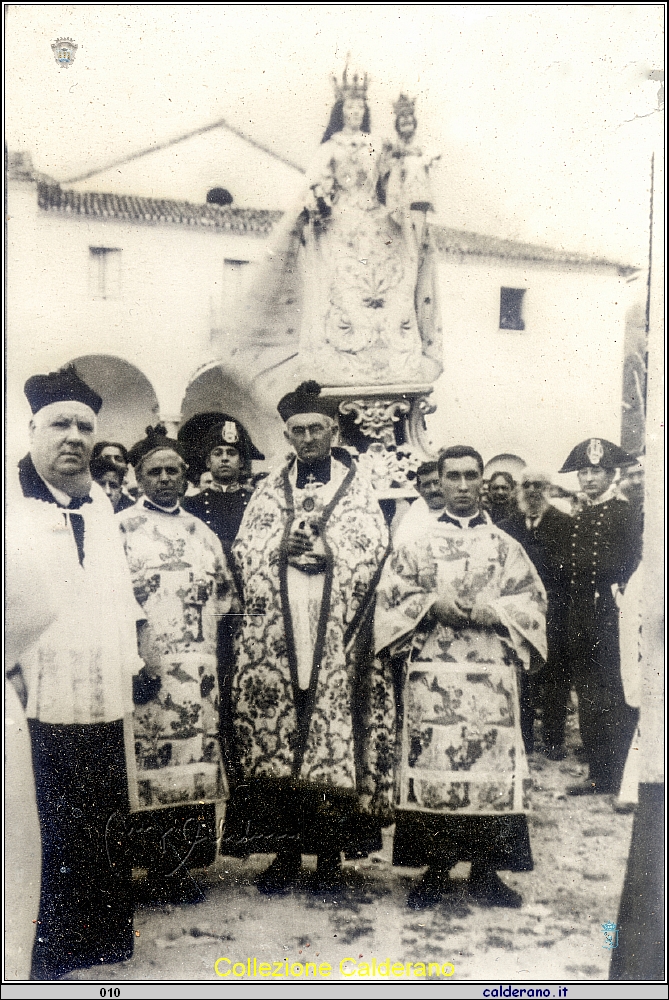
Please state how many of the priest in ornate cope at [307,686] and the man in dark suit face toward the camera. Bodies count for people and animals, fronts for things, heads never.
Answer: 2

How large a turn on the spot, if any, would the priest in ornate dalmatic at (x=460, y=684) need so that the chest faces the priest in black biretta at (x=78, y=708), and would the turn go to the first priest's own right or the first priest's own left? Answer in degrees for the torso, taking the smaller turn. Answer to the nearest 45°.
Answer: approximately 90° to the first priest's own right

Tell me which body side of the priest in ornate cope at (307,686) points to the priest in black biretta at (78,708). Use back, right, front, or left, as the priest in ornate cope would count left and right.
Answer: right

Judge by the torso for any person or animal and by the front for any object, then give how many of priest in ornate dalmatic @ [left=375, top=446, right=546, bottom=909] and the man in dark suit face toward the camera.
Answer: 2

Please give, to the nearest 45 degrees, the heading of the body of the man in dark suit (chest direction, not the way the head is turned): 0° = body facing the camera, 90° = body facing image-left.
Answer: approximately 0°
